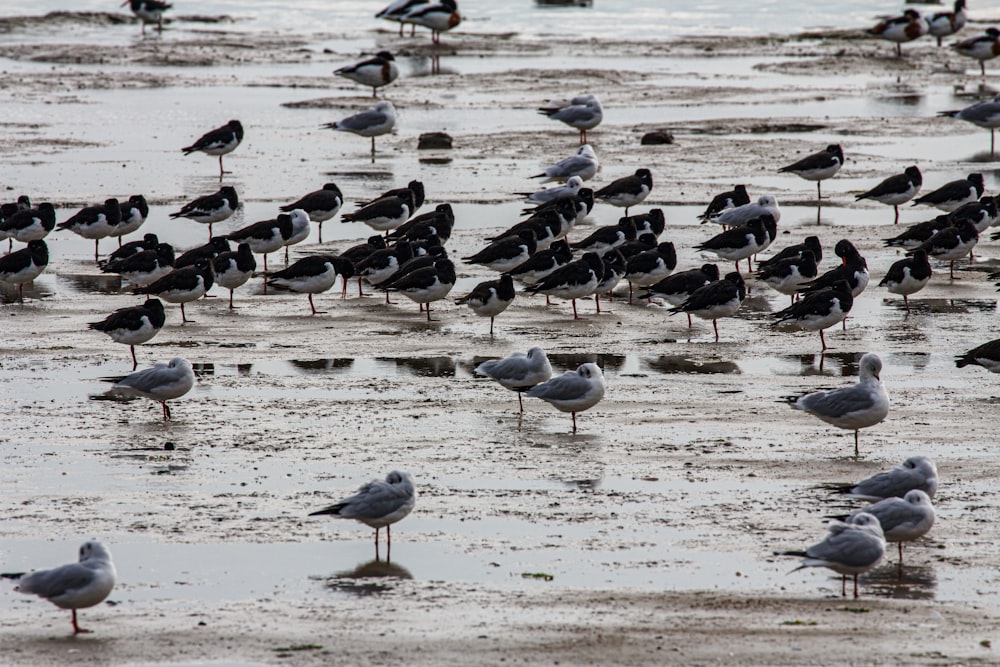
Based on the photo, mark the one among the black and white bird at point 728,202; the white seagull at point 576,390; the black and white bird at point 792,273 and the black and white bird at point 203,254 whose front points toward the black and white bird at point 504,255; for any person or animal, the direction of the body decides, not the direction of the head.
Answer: the black and white bird at point 203,254

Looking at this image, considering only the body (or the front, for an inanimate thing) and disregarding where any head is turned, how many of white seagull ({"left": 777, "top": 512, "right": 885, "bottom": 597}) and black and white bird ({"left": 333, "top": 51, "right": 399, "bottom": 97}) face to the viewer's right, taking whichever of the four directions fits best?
2

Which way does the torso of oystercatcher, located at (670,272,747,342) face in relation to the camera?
to the viewer's right

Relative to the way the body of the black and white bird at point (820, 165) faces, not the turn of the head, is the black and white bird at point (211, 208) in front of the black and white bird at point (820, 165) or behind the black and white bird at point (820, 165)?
behind

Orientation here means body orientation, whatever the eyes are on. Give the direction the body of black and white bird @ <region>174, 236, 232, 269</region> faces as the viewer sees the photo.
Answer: to the viewer's right

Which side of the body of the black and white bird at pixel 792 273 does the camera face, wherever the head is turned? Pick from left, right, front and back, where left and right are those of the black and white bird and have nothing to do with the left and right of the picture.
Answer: right

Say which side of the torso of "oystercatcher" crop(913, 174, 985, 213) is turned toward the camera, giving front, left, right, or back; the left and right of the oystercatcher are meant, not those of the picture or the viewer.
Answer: right

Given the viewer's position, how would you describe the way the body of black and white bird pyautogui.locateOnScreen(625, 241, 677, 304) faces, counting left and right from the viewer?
facing to the right of the viewer

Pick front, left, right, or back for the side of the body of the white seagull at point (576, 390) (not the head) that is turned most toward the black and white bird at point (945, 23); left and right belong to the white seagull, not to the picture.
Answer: left

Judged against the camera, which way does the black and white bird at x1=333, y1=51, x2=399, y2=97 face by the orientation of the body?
to the viewer's right

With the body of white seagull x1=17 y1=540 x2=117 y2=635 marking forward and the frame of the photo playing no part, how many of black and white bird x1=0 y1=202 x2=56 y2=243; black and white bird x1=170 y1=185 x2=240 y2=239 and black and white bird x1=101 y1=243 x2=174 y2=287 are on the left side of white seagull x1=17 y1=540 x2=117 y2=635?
3
